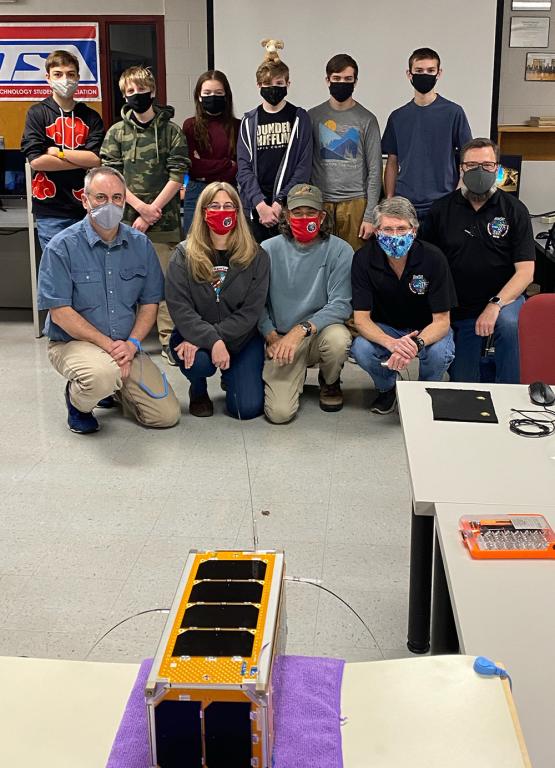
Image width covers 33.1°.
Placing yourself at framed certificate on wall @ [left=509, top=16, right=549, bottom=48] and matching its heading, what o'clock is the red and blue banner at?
The red and blue banner is roughly at 3 o'clock from the framed certificate on wall.

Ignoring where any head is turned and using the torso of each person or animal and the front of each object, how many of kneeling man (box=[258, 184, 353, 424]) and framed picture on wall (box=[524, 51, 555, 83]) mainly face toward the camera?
2

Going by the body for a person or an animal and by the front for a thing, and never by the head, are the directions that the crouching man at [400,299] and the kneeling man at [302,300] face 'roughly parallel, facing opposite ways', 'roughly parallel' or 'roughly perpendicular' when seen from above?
roughly parallel

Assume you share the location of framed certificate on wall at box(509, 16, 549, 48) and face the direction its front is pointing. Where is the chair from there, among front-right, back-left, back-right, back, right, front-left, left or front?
front

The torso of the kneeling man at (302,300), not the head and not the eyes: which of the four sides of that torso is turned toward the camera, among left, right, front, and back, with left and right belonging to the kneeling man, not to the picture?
front

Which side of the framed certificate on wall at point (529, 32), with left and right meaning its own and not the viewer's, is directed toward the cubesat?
front

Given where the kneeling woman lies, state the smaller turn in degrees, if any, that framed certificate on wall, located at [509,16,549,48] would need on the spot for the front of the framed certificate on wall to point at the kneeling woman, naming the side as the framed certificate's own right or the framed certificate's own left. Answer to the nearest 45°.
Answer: approximately 45° to the framed certificate's own right

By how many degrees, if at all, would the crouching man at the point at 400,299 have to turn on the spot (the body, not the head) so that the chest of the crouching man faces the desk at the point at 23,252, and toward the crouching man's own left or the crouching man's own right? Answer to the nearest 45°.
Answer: approximately 135° to the crouching man's own right

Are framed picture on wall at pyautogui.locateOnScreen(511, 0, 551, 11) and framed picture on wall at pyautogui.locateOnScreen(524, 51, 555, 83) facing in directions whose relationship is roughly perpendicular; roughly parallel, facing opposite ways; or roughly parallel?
roughly parallel

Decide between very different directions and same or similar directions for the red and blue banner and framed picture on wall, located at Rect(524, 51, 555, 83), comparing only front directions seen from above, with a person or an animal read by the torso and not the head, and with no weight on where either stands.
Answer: same or similar directions

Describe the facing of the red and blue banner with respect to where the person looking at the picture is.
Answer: facing the viewer

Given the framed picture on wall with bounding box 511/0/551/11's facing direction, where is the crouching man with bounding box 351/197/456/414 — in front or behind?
in front

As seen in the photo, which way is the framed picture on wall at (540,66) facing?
toward the camera

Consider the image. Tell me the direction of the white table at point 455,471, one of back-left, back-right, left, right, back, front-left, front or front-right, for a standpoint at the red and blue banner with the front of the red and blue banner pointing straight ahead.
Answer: front

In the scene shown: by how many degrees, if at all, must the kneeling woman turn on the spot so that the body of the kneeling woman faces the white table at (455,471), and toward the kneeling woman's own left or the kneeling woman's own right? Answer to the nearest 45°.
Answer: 0° — they already face it

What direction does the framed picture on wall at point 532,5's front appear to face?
toward the camera
